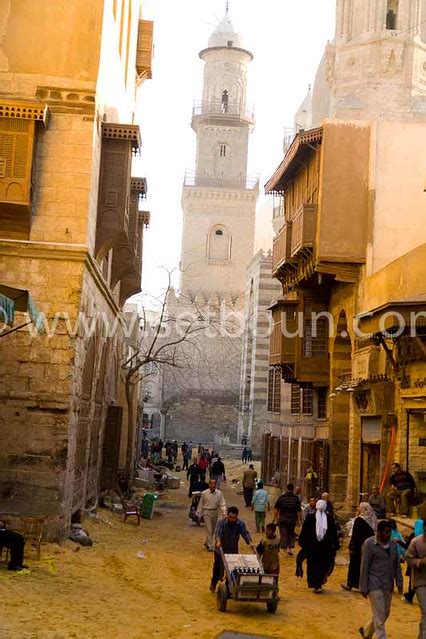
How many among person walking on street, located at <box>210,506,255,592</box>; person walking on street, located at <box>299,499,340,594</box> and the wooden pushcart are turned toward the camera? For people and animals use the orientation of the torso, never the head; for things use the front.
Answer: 3

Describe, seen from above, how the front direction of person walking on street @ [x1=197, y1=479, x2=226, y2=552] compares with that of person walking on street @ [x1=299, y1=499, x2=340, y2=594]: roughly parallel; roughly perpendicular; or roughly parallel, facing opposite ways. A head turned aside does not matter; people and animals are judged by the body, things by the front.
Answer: roughly parallel

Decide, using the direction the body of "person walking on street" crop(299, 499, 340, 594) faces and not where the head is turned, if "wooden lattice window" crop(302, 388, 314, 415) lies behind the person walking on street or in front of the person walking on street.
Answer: behind

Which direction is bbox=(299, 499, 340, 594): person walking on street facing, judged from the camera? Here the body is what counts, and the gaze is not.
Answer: toward the camera

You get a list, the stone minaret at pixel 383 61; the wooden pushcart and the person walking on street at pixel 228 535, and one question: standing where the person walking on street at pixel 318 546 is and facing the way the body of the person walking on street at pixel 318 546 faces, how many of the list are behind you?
1

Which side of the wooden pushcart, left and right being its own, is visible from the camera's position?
front

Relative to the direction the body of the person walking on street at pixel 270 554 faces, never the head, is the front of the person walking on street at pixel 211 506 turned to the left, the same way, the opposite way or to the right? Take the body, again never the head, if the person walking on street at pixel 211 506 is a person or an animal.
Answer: the same way

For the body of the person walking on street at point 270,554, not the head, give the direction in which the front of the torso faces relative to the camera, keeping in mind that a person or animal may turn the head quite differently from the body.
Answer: toward the camera

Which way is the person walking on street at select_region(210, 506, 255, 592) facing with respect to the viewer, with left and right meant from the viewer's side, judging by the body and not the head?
facing the viewer

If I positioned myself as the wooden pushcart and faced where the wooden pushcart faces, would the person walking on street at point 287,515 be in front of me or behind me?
behind

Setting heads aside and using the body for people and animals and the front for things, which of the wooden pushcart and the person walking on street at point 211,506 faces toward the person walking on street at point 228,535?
the person walking on street at point 211,506

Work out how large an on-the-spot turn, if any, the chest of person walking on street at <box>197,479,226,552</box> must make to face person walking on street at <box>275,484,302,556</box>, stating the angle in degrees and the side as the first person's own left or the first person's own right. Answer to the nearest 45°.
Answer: approximately 135° to the first person's own left

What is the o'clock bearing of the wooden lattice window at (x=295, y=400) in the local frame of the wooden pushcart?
The wooden lattice window is roughly at 6 o'clock from the wooden pushcart.

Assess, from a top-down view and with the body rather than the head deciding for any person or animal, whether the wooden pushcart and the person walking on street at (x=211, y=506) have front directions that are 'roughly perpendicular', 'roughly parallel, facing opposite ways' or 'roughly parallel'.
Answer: roughly parallel

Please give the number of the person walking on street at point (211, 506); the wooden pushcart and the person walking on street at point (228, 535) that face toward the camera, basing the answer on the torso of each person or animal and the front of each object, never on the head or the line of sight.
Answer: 3

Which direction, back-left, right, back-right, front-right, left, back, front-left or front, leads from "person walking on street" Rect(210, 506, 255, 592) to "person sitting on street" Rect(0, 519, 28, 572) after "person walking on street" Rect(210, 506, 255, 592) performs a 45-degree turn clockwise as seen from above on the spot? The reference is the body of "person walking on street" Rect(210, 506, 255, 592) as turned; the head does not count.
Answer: front-right

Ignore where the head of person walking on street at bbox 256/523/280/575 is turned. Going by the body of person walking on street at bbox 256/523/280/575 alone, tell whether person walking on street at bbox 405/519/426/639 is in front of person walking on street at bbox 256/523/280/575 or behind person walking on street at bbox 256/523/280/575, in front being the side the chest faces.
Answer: in front

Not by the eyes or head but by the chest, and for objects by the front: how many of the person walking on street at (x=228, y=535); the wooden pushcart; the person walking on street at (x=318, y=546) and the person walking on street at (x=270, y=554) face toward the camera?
4
